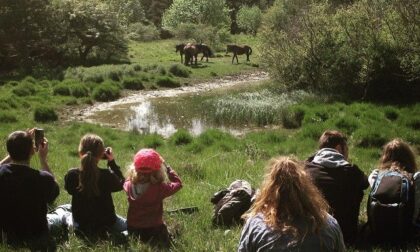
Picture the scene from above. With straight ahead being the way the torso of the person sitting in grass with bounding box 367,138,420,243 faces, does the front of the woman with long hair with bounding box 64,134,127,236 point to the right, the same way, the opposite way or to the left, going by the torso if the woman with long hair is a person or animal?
the same way

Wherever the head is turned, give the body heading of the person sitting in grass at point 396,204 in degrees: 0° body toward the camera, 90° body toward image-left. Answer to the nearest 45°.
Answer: approximately 180°

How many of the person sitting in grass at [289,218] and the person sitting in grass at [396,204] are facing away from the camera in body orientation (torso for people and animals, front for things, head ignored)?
2

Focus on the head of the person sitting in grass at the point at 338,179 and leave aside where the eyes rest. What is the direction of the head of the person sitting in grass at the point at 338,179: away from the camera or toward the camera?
away from the camera

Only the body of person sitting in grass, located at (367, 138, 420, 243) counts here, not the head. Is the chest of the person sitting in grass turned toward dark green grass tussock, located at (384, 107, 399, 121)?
yes

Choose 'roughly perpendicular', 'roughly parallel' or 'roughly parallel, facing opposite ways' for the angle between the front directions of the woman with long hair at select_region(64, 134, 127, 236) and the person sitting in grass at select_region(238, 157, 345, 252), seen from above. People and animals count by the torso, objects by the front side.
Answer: roughly parallel

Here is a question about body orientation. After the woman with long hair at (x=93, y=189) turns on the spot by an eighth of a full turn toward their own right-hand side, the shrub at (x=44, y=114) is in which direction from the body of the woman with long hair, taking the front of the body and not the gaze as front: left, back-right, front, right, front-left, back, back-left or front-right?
left

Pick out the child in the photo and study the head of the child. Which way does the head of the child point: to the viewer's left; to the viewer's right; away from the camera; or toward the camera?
away from the camera

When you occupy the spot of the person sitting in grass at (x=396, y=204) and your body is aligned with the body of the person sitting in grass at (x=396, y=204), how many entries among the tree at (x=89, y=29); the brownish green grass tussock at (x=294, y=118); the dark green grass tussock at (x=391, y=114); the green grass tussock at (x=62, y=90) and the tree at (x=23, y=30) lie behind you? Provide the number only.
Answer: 0

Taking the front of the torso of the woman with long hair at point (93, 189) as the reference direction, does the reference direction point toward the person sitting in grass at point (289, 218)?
no

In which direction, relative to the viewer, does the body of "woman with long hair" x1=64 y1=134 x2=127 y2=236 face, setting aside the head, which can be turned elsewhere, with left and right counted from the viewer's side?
facing away from the viewer and to the right of the viewer

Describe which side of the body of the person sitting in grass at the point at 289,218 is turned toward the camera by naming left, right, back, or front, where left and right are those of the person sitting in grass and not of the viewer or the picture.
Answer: back

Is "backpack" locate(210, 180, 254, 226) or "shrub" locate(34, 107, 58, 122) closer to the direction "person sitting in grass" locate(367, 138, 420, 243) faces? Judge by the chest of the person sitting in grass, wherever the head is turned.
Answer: the shrub

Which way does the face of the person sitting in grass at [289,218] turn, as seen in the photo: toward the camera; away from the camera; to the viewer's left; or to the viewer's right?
away from the camera

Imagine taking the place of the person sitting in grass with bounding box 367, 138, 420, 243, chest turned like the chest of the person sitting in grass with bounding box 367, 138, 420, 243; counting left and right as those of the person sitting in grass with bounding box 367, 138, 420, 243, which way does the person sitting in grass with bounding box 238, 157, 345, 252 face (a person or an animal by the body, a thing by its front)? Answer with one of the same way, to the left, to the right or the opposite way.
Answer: the same way

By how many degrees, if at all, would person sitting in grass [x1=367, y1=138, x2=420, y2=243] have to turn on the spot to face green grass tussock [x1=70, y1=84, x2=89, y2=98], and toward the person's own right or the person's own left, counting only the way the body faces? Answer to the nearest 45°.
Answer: approximately 45° to the person's own left
